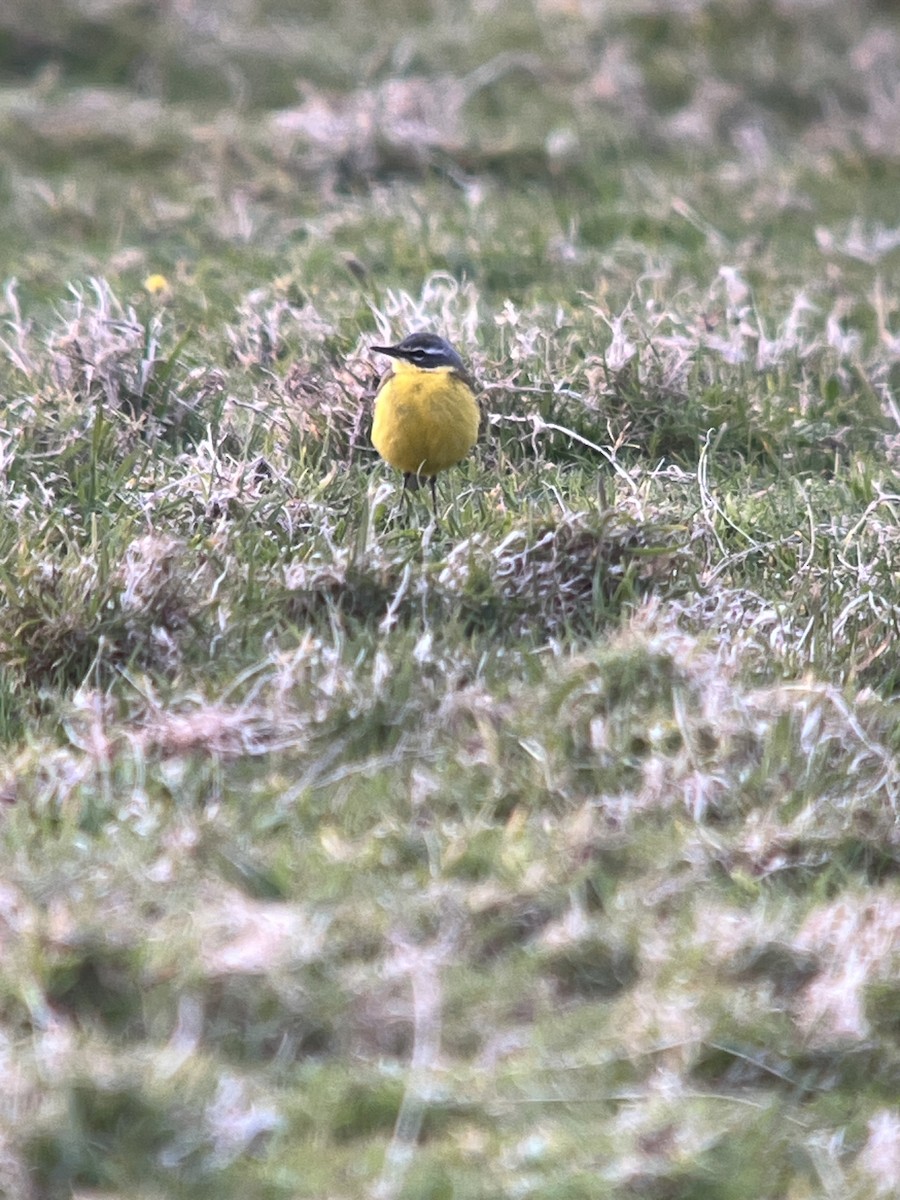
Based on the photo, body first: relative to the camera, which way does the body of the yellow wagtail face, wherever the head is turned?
toward the camera

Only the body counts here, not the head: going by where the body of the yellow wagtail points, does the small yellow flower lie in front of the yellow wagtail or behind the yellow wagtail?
behind
